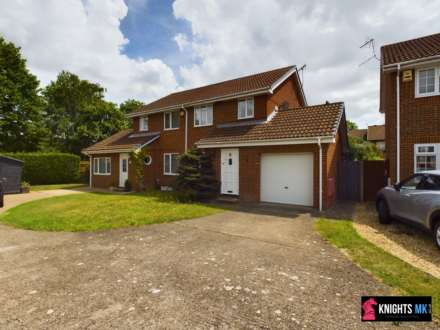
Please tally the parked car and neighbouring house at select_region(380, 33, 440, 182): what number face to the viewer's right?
0

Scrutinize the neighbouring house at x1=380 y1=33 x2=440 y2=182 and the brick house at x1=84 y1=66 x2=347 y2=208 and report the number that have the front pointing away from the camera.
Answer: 0

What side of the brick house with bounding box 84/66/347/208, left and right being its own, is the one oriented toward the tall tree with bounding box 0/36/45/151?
right

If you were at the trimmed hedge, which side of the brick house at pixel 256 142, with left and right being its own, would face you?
right

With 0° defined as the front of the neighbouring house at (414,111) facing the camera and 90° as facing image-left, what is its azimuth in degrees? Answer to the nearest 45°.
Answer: approximately 45°

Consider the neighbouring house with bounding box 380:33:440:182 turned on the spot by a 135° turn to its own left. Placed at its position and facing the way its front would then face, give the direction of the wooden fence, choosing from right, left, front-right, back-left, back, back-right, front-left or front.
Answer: back-left

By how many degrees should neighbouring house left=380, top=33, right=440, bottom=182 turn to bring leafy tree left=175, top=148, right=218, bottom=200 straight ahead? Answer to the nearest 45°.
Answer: approximately 45° to its right

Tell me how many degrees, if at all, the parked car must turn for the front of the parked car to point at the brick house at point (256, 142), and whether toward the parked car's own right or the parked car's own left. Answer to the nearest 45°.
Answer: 0° — it already faces it

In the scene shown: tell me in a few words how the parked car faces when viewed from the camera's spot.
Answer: facing away from the viewer and to the left of the viewer

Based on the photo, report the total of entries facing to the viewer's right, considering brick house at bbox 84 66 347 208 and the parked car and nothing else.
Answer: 0

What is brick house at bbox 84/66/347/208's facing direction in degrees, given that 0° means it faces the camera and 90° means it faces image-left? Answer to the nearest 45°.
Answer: approximately 45°
